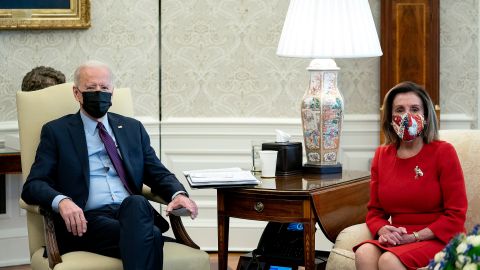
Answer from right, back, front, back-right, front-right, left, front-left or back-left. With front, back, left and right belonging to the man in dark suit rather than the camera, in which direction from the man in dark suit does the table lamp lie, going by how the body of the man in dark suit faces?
front-left

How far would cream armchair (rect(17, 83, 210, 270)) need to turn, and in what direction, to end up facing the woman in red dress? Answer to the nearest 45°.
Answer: approximately 45° to its left

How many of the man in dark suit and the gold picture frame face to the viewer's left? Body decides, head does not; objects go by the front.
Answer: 0

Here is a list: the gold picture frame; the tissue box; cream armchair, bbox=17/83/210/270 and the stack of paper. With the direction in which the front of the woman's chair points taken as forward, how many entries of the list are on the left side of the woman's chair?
0

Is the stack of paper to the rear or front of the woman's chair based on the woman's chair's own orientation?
to the front

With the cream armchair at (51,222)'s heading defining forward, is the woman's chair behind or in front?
in front

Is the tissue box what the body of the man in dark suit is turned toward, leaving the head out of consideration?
no

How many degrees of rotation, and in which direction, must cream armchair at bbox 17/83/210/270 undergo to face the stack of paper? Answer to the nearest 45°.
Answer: approximately 45° to its left

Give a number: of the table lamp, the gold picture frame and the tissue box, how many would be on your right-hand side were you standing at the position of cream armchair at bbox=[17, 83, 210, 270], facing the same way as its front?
0

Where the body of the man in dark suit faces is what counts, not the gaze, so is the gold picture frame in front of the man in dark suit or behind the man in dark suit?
behind

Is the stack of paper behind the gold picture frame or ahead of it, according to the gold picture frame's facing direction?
ahead

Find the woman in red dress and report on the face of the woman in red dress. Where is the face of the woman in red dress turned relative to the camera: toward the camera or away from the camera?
toward the camera

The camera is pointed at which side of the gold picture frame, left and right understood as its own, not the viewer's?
front

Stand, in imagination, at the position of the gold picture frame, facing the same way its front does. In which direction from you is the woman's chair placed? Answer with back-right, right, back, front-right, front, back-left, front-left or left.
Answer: front-left
